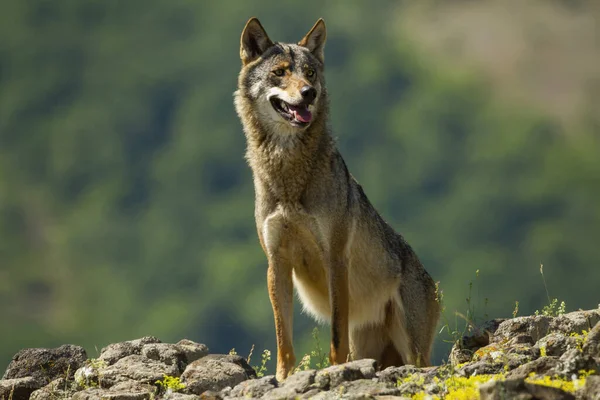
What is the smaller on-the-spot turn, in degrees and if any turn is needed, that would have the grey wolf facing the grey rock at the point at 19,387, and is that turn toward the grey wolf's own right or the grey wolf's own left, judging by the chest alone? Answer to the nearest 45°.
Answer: approximately 45° to the grey wolf's own right

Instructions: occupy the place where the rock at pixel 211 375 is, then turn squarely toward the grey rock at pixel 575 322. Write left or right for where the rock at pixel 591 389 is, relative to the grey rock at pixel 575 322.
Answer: right

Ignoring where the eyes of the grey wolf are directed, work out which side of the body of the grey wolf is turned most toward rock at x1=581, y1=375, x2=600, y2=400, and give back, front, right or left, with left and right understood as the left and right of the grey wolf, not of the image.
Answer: left

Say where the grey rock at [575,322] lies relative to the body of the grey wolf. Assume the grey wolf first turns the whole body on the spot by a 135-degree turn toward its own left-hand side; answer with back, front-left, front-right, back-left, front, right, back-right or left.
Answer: front

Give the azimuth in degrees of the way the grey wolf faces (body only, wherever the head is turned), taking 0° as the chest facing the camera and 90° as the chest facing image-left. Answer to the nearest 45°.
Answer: approximately 45°

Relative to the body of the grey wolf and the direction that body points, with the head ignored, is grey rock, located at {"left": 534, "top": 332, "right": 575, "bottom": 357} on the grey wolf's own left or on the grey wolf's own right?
on the grey wolf's own left
